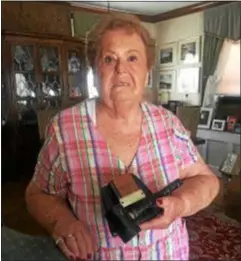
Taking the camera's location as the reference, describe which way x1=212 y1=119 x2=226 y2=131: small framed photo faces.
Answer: facing the viewer and to the left of the viewer

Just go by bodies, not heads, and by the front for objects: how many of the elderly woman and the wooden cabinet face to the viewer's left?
0

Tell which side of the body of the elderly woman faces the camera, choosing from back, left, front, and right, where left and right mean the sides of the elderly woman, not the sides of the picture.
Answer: front

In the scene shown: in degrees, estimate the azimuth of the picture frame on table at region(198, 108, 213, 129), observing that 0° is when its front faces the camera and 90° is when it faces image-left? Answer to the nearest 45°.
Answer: approximately 45°

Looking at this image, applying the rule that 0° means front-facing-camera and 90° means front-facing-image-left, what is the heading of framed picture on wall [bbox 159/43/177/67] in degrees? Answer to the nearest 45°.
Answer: approximately 45°
